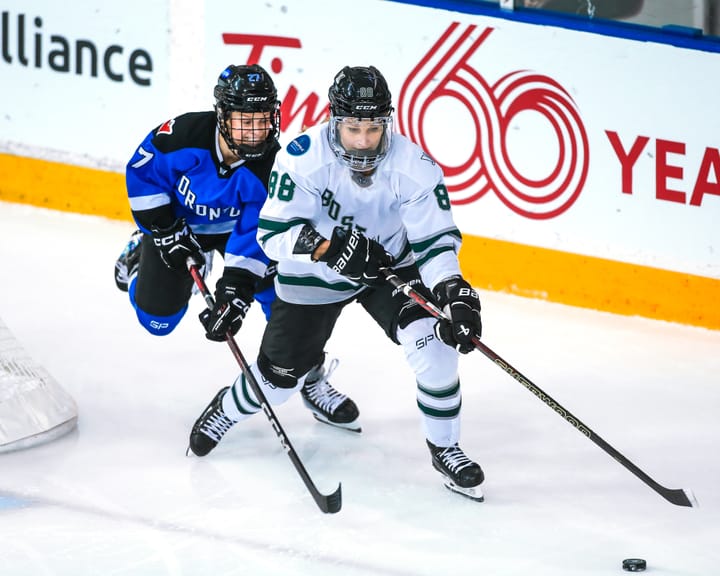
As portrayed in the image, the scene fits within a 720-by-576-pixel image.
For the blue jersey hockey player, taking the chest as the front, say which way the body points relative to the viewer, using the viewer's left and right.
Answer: facing the viewer and to the right of the viewer

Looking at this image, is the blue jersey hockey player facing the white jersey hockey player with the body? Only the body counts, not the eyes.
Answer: yes

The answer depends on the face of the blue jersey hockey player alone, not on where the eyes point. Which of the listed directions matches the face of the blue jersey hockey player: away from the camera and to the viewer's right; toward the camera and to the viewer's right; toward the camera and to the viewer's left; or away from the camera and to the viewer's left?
toward the camera and to the viewer's right

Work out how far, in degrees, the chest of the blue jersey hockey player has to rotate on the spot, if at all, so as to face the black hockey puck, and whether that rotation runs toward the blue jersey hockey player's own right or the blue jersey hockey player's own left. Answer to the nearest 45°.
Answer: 0° — they already face it
